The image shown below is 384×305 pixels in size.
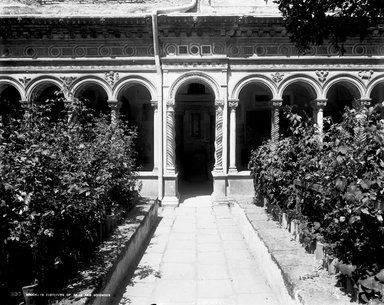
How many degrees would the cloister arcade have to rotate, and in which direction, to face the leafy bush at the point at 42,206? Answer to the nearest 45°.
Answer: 0° — it already faces it

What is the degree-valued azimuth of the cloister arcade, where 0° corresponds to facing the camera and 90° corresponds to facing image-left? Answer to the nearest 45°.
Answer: approximately 0°

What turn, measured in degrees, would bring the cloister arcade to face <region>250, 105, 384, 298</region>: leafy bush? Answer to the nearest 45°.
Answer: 0° — it already faces it
